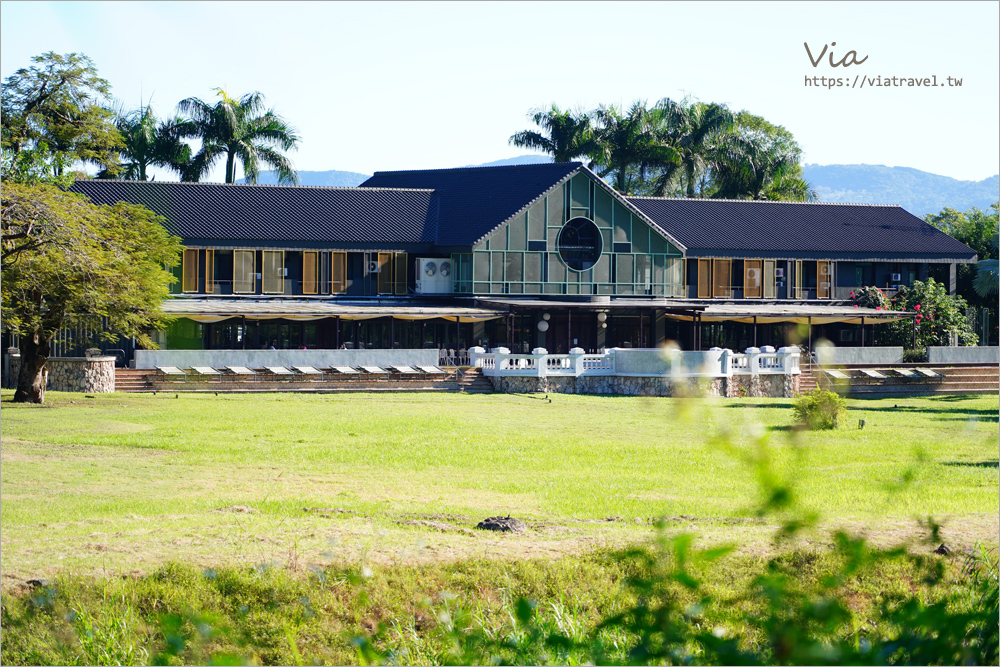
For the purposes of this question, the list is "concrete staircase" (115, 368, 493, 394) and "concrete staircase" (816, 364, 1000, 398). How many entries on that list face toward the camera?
2

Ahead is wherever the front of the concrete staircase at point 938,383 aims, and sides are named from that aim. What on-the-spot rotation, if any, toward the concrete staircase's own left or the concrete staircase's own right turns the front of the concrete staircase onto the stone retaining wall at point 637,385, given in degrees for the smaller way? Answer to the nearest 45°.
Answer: approximately 45° to the concrete staircase's own right

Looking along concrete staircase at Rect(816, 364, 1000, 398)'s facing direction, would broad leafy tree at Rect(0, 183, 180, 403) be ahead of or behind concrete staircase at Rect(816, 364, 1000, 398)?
ahead

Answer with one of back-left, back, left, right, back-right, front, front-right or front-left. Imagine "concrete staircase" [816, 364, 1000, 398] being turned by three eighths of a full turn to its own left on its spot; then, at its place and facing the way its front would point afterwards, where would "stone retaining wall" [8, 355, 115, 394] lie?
back

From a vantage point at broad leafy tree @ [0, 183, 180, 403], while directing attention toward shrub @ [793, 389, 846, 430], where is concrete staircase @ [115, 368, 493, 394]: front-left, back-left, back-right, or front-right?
front-left

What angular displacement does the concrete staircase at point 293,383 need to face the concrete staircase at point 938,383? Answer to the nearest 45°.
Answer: approximately 90° to its left

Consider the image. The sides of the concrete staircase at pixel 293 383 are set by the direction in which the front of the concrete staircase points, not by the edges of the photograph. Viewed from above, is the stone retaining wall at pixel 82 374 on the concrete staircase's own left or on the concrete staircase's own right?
on the concrete staircase's own right

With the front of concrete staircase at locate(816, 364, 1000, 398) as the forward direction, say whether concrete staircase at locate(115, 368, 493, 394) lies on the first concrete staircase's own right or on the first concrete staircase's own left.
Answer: on the first concrete staircase's own right

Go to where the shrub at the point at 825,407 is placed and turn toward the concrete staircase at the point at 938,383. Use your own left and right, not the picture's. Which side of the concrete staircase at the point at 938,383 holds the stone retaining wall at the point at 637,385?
left

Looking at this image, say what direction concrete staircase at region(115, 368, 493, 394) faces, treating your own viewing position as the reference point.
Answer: facing the viewer

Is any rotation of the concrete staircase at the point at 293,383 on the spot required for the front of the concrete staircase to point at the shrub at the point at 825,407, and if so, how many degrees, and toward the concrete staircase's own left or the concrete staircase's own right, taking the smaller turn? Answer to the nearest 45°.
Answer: approximately 45° to the concrete staircase's own left
